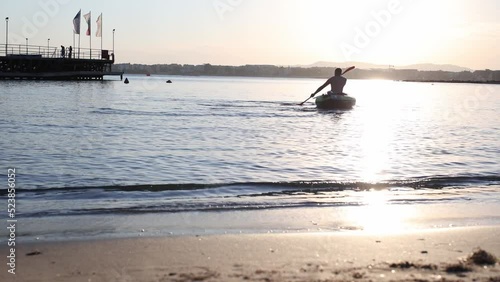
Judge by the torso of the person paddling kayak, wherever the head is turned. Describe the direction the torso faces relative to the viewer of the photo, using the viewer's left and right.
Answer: facing away from the viewer
